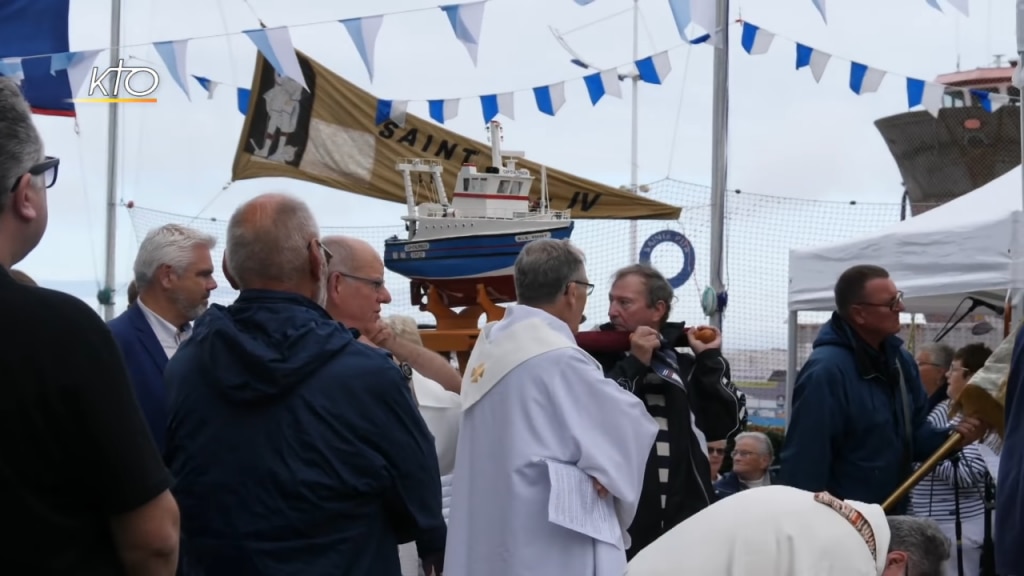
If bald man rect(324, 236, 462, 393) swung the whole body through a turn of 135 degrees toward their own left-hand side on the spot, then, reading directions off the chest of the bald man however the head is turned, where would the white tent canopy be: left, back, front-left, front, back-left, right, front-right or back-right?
right

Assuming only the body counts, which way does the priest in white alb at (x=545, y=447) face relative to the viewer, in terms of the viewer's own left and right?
facing away from the viewer and to the right of the viewer

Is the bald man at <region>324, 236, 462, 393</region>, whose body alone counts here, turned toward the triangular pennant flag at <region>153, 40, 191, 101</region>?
no

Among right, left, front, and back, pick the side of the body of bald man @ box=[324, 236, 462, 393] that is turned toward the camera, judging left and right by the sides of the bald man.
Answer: right

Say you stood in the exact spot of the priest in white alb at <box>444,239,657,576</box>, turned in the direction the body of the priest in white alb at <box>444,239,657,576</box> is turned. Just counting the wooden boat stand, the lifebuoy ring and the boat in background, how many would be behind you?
0

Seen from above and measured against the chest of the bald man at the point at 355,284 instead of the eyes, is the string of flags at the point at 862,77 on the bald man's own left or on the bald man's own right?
on the bald man's own left

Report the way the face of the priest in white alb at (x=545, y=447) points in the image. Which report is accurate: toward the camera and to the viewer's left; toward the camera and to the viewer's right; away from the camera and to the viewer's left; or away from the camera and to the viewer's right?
away from the camera and to the viewer's right

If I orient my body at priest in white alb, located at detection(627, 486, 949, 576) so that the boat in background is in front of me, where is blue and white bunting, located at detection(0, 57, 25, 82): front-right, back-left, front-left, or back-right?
front-left

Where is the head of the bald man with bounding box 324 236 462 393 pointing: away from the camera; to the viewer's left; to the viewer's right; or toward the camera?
to the viewer's right

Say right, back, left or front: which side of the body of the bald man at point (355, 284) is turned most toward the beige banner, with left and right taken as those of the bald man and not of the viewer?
left

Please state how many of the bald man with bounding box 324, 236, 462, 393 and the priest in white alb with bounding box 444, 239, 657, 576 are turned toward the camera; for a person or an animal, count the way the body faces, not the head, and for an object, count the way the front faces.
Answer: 0

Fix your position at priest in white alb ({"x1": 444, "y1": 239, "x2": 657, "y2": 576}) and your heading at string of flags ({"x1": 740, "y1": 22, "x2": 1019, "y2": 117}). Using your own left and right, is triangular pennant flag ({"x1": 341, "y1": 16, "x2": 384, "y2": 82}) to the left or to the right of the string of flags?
left

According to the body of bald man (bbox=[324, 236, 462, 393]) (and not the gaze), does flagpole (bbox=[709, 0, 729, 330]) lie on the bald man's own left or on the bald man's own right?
on the bald man's own left

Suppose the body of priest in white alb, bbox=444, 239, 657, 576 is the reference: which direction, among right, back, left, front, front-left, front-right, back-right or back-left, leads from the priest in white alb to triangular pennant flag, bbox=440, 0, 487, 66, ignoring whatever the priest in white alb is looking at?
front-left

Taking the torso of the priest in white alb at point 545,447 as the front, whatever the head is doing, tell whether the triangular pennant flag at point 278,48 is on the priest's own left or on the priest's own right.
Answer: on the priest's own left

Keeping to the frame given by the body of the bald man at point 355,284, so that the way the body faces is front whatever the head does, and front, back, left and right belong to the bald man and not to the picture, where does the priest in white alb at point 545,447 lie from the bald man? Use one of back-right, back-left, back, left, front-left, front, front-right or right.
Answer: front

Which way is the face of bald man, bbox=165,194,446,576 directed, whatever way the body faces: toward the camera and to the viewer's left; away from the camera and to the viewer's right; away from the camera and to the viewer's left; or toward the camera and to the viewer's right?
away from the camera and to the viewer's right
